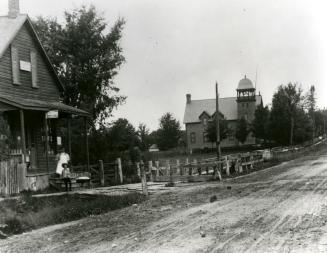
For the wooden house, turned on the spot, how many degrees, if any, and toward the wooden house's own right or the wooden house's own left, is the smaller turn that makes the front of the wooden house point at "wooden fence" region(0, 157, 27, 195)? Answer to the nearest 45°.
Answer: approximately 45° to the wooden house's own right

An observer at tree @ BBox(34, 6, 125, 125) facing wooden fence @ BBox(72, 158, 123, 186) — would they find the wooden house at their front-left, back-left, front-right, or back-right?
front-right

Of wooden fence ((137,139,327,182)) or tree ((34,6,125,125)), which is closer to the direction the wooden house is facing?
the wooden fence

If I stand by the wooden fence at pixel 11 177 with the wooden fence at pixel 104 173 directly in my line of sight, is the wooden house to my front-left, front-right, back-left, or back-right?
front-left

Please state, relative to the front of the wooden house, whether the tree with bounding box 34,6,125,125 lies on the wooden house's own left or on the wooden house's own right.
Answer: on the wooden house's own left

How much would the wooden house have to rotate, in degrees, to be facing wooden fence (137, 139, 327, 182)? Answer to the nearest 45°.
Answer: approximately 45° to its left
